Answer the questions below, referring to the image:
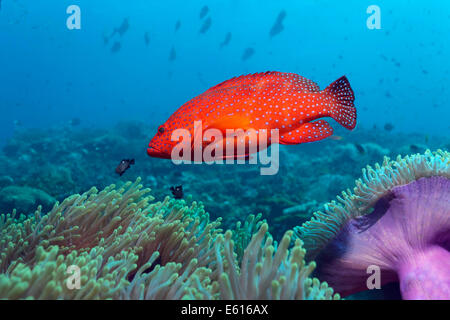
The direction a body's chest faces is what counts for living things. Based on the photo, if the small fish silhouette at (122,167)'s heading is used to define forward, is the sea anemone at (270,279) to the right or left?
on its left

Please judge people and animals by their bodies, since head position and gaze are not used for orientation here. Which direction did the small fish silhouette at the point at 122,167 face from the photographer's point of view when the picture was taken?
facing to the left of the viewer

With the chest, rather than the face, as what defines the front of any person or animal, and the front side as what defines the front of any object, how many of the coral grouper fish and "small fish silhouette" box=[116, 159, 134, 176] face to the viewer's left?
2

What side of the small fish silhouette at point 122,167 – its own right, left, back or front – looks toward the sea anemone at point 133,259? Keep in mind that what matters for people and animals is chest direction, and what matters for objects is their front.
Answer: left

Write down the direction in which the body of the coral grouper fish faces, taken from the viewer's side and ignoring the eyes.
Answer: to the viewer's left
